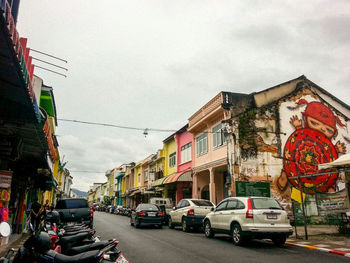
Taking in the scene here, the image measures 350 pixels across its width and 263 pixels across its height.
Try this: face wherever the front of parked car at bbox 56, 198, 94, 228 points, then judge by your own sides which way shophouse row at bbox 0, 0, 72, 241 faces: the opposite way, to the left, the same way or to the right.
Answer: to the right

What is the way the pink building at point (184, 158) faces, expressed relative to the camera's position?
facing the viewer and to the left of the viewer

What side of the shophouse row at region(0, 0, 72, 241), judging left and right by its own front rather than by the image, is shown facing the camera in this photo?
right

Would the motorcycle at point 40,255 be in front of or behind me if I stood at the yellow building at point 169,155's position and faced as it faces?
in front

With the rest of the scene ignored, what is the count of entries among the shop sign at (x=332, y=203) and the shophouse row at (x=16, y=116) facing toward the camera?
1

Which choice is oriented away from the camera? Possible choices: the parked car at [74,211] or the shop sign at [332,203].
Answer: the parked car

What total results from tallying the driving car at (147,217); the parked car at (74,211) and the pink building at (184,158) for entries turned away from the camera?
2

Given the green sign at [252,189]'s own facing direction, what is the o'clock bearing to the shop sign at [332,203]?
the shop sign at [332,203] is roughly at 8 o'clock from the green sign at [252,189].

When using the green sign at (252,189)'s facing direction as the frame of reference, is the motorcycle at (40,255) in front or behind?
in front

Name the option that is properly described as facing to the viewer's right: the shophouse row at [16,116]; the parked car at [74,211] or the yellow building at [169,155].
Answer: the shophouse row

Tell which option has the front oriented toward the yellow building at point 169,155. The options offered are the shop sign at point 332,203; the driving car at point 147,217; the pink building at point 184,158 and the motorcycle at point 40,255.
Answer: the driving car

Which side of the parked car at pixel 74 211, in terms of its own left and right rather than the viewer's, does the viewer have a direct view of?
back

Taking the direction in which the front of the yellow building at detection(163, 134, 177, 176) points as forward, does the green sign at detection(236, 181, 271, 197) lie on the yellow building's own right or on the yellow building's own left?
on the yellow building's own left

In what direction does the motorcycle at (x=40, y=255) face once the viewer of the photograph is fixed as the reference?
facing to the left of the viewer
